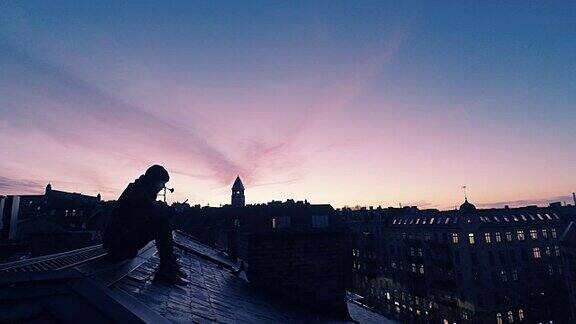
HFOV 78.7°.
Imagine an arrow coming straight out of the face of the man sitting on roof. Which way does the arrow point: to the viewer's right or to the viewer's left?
to the viewer's right

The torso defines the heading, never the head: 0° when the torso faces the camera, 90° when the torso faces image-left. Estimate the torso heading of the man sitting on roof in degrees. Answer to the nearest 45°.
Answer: approximately 270°

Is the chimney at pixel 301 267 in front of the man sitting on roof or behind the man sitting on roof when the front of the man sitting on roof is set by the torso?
in front
